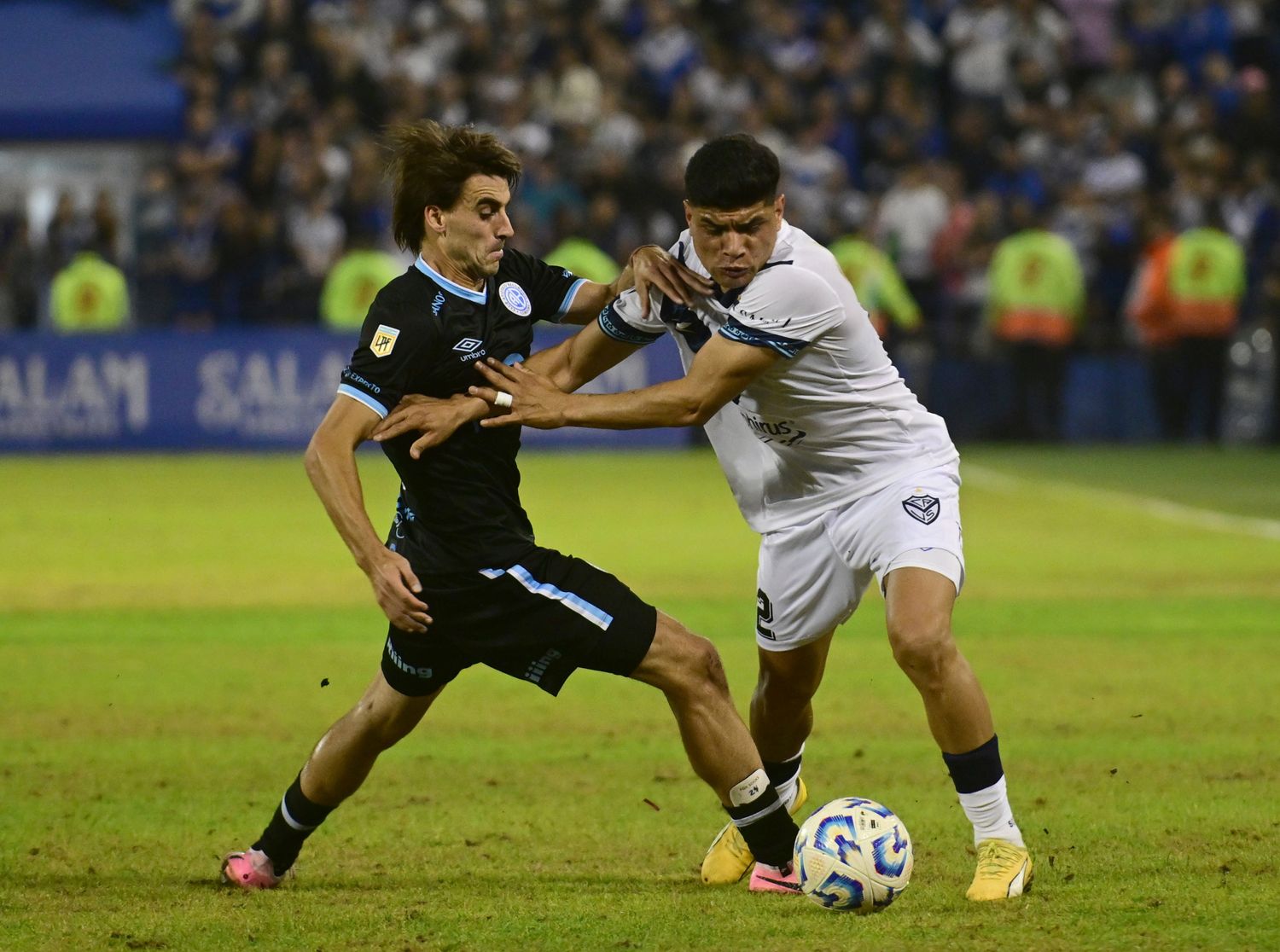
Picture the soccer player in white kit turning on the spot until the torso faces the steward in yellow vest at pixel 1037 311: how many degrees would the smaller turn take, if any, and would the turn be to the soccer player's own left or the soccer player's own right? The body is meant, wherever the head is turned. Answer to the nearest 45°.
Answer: approximately 135° to the soccer player's own right

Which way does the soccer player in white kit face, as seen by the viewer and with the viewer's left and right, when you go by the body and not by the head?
facing the viewer and to the left of the viewer

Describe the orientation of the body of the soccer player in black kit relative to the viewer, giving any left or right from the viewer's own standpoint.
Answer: facing the viewer and to the right of the viewer

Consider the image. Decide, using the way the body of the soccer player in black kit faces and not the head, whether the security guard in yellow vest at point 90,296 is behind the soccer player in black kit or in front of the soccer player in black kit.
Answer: behind

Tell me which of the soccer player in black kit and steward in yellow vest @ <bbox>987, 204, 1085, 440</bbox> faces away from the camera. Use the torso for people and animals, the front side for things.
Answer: the steward in yellow vest

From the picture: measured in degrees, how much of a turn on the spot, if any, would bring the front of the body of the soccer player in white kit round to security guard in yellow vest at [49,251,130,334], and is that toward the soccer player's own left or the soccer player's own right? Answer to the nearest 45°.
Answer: approximately 90° to the soccer player's own right

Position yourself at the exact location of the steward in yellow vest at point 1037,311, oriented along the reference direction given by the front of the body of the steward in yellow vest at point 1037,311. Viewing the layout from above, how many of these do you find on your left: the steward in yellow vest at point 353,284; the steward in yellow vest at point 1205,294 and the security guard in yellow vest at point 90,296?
2

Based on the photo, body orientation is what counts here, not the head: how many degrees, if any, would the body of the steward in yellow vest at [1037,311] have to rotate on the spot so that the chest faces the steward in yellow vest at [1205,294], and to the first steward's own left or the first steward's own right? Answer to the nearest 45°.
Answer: approximately 90° to the first steward's own right

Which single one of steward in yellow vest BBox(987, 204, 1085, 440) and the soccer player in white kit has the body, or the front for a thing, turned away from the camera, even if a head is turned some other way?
the steward in yellow vest

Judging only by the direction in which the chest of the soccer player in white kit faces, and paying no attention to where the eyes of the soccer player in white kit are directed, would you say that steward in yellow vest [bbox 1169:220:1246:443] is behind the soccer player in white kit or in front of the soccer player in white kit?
behind

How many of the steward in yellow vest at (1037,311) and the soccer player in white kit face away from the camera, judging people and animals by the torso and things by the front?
1

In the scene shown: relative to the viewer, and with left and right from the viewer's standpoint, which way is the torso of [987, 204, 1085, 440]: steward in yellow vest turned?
facing away from the viewer

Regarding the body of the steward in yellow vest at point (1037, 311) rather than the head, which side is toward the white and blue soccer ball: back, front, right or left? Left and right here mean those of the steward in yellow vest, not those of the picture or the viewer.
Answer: back

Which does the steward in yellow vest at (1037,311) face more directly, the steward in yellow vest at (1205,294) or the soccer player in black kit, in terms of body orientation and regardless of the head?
the steward in yellow vest

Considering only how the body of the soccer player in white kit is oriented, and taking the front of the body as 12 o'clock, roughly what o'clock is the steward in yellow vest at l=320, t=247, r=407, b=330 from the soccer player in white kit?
The steward in yellow vest is roughly at 4 o'clock from the soccer player in white kit.

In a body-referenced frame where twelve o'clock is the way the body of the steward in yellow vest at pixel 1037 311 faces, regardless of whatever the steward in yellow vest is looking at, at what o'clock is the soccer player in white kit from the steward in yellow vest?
The soccer player in white kit is roughly at 6 o'clock from the steward in yellow vest.
